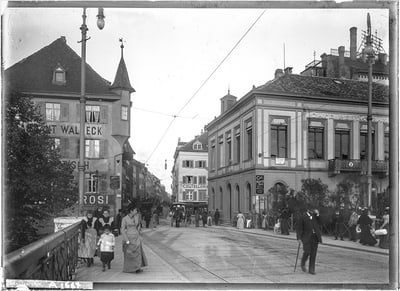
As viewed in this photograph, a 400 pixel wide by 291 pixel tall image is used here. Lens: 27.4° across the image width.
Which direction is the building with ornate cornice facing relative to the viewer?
toward the camera

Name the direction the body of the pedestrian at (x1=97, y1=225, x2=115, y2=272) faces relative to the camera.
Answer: toward the camera

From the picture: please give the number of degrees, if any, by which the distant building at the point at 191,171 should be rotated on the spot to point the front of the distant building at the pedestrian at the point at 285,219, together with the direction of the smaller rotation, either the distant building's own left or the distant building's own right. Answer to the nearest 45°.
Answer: approximately 45° to the distant building's own left

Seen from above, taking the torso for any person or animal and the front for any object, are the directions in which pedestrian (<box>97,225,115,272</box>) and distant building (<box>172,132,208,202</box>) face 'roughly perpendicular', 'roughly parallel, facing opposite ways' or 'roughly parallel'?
roughly parallel
